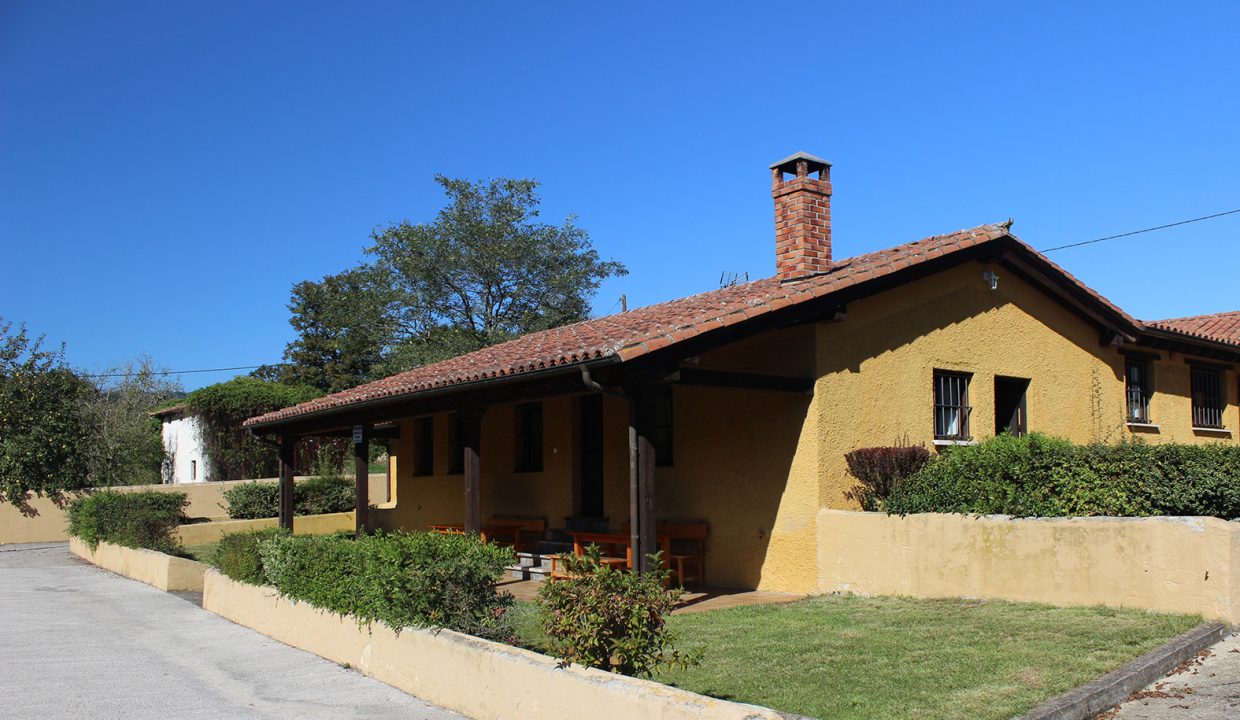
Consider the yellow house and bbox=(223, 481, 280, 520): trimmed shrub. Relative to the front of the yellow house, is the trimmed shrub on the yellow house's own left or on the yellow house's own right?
on the yellow house's own right

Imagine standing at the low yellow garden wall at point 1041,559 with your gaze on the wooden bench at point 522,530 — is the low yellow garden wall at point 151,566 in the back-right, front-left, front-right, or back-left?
front-left

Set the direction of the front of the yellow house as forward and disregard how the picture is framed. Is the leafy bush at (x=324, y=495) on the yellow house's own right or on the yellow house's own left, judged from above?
on the yellow house's own right

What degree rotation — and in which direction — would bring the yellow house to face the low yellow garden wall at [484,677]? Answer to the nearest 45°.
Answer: approximately 45° to its left

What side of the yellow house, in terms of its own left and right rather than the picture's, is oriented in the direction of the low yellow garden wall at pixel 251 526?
right

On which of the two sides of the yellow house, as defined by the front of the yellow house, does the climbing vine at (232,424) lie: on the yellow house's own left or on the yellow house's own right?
on the yellow house's own right

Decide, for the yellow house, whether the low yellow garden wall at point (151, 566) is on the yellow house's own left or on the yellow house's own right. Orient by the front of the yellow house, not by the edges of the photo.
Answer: on the yellow house's own right

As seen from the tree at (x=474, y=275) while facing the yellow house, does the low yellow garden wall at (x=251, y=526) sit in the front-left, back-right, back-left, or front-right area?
front-right

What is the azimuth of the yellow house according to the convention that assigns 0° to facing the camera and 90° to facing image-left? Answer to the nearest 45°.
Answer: approximately 45°

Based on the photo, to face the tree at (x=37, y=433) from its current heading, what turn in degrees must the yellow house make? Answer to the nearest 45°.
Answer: approximately 90° to its right

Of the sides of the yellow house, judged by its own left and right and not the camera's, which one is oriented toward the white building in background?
right
